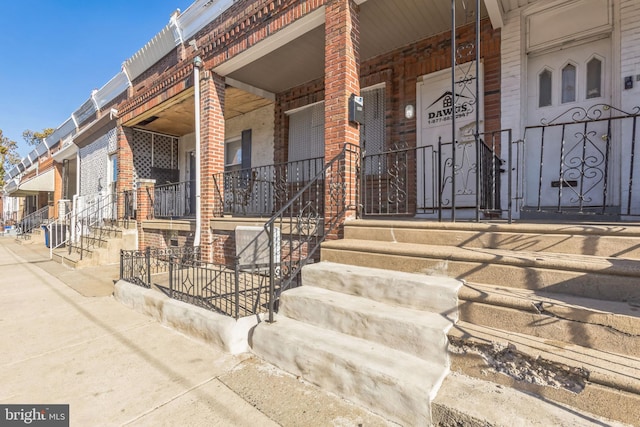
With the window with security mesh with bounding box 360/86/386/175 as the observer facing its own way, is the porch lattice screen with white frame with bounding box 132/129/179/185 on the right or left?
on its right

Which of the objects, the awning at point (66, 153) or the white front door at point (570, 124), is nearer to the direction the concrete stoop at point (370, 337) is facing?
the awning

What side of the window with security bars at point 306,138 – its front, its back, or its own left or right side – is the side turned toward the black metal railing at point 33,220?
right

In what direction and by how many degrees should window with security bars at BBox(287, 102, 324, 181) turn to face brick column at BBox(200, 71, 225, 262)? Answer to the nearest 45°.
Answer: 0° — it already faces it

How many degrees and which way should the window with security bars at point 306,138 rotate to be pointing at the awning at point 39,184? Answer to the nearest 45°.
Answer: approximately 90° to its right

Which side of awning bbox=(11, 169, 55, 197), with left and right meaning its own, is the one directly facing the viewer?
left

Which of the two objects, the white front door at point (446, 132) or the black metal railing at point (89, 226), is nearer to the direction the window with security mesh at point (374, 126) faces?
the black metal railing

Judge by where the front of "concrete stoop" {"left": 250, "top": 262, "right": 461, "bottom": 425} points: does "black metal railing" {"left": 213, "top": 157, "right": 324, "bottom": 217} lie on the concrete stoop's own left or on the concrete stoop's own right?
on the concrete stoop's own right
